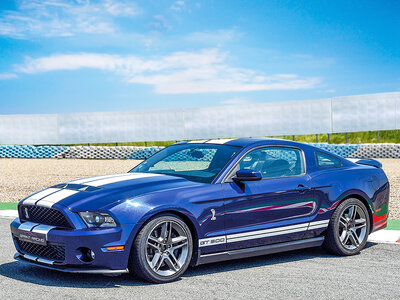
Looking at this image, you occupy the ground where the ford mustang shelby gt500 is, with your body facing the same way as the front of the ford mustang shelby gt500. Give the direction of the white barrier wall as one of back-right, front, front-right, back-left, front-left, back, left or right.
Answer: back-right

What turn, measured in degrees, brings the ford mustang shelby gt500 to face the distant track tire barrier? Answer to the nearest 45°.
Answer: approximately 135° to its right

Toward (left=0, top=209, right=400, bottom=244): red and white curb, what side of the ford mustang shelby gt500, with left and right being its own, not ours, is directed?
back
